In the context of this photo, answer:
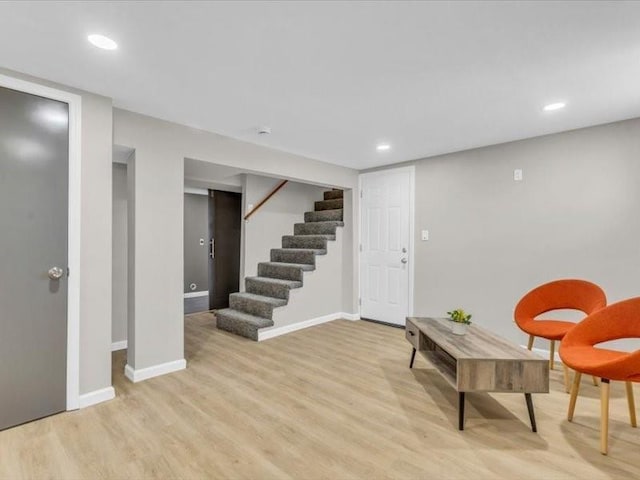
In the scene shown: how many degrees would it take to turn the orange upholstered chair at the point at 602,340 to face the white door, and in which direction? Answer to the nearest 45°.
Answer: approximately 90° to its right

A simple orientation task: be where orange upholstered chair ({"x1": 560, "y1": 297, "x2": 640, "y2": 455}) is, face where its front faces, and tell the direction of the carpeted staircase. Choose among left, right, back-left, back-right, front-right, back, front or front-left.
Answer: front-right

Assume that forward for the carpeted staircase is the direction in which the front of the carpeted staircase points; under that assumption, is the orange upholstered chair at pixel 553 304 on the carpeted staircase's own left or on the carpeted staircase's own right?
on the carpeted staircase's own left

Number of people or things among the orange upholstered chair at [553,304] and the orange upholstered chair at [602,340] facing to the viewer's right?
0

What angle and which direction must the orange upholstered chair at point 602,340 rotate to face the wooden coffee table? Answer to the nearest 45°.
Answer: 0° — it already faces it

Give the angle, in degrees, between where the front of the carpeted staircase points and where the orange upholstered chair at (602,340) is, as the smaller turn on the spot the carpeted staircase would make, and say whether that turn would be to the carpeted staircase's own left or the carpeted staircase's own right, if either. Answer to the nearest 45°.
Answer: approximately 90° to the carpeted staircase's own left

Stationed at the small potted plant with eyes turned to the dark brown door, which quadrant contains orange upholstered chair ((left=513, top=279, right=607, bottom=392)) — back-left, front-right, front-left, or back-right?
back-right

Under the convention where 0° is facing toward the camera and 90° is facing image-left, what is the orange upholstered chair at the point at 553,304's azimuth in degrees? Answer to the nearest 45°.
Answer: approximately 45°

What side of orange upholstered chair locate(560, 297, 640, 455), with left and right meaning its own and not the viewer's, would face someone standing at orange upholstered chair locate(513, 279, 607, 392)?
right

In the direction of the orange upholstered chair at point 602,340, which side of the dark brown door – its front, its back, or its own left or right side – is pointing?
front

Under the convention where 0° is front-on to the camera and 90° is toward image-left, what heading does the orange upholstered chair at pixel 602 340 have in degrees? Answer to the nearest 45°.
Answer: approximately 45°

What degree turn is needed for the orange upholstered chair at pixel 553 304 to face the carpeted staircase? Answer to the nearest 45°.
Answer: approximately 45° to its right

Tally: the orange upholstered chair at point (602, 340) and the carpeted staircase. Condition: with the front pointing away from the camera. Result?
0
